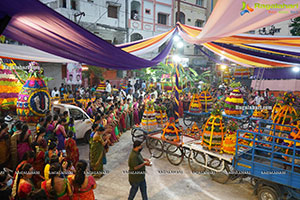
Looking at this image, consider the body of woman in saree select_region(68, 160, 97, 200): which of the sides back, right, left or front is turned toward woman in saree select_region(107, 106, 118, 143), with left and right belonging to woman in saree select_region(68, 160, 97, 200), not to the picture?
front

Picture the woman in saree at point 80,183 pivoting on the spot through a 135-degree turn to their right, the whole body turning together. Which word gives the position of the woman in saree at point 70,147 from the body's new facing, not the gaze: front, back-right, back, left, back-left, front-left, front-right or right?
back-left

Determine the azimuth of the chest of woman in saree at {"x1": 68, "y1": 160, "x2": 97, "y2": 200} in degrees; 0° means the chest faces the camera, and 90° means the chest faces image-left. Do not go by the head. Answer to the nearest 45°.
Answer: approximately 180°

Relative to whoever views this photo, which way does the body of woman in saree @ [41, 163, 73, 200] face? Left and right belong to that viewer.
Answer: facing away from the viewer

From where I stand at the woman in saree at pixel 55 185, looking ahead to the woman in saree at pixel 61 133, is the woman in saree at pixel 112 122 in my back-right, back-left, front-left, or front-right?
front-right

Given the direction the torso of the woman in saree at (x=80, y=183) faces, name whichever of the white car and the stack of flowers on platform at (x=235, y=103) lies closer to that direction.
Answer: the white car

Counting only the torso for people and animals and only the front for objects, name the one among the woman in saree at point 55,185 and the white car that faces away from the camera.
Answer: the woman in saree

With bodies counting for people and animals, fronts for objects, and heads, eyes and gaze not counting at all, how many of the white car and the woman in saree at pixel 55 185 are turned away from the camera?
1

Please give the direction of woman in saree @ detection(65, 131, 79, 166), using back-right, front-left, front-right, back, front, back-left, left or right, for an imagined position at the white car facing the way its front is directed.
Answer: front-right

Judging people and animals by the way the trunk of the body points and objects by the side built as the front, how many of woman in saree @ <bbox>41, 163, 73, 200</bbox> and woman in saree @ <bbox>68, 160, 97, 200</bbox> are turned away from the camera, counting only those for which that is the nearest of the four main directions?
2

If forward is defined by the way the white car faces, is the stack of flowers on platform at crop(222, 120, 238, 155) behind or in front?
in front

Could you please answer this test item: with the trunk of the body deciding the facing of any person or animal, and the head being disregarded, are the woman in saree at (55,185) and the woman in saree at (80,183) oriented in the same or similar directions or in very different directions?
same or similar directions

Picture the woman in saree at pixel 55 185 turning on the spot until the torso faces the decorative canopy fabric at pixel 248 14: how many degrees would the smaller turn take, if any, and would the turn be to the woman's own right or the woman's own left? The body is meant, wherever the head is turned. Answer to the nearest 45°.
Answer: approximately 90° to the woman's own right

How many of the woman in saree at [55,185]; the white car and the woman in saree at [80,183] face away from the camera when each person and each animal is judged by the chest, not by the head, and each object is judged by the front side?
2

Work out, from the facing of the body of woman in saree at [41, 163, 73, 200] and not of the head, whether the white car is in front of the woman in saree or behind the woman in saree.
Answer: in front

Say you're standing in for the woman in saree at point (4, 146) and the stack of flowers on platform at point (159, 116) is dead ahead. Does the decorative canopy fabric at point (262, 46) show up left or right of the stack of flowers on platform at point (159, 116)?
right

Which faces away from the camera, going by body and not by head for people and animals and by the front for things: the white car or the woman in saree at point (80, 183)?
the woman in saree
